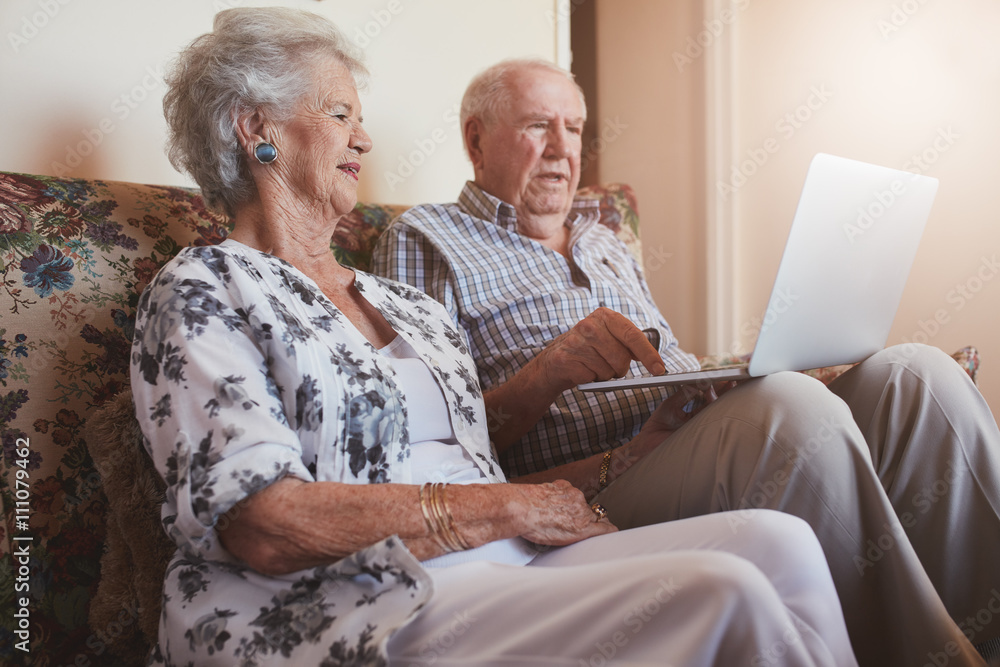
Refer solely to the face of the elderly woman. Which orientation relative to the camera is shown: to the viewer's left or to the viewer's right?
to the viewer's right

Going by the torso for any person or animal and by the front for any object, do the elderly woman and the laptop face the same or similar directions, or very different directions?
very different directions

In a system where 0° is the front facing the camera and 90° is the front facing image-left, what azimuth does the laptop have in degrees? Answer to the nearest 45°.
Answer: approximately 135°

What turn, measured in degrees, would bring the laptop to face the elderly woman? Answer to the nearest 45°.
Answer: approximately 90° to its left

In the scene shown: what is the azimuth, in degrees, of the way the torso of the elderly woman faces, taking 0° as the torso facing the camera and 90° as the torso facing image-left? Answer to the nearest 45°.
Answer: approximately 315°
